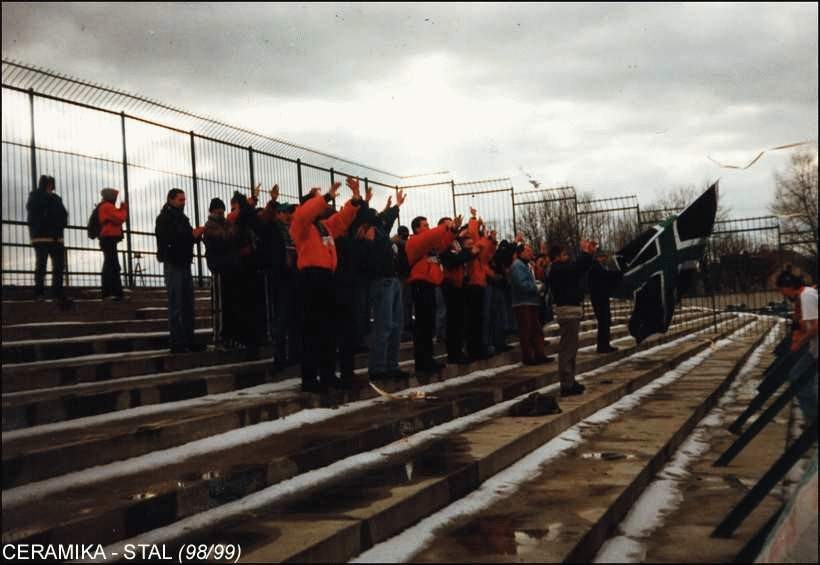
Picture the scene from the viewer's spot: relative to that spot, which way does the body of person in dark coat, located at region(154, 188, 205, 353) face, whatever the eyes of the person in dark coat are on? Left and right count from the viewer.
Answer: facing to the right of the viewer

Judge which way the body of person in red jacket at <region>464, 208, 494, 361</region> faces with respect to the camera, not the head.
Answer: to the viewer's right

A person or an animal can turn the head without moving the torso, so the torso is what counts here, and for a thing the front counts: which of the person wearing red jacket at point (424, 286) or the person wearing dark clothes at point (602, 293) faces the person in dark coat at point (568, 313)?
the person wearing red jacket at point (424, 286)

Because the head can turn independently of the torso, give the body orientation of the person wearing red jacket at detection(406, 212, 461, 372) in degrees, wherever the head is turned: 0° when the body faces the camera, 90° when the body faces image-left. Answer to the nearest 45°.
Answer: approximately 270°

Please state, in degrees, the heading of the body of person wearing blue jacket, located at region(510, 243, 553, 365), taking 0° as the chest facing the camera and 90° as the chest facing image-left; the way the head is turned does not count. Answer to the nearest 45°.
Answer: approximately 270°

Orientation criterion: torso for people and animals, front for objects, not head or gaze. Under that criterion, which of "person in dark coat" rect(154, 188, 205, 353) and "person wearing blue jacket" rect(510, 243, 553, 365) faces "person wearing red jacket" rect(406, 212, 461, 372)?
the person in dark coat

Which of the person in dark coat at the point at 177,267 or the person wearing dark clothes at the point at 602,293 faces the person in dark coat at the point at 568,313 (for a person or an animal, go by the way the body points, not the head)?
the person in dark coat at the point at 177,267

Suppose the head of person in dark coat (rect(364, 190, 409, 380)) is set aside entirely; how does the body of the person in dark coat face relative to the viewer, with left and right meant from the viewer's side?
facing to the right of the viewer

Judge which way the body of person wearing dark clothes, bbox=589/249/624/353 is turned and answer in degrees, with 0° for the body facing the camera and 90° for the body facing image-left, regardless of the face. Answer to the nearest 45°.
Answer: approximately 270°

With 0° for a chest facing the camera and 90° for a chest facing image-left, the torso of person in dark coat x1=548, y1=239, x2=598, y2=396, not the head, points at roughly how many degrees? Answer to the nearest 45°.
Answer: approximately 270°
